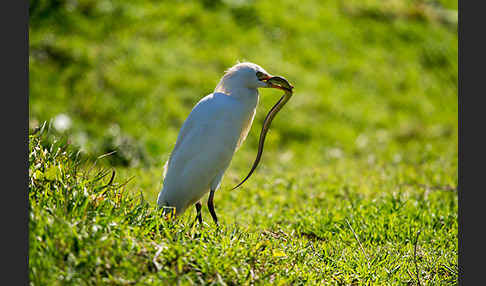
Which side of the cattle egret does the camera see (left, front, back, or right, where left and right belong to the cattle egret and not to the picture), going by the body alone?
right
